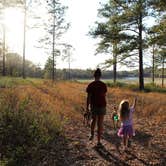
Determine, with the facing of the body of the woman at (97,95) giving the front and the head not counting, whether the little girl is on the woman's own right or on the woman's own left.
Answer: on the woman's own right

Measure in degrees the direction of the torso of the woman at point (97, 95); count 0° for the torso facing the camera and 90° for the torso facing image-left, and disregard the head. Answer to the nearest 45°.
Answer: approximately 180°
